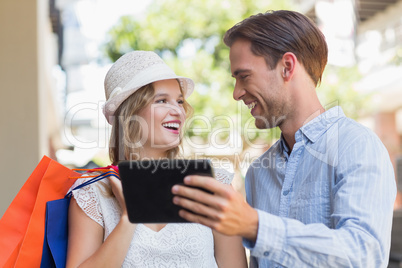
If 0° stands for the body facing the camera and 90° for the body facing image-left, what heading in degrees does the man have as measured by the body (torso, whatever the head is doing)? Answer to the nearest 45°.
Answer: approximately 45°

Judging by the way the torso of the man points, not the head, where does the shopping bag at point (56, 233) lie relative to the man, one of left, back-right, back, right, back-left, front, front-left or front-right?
front-right

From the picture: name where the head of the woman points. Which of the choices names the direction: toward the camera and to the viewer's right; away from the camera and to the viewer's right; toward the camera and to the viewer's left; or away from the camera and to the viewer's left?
toward the camera and to the viewer's right

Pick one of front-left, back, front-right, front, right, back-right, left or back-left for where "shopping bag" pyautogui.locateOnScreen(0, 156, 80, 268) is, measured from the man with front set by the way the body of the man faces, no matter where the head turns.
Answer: front-right

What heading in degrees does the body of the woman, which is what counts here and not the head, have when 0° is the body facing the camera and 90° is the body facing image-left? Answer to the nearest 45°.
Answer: approximately 0°
